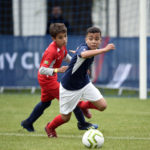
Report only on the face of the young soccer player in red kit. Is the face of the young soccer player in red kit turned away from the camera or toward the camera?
toward the camera

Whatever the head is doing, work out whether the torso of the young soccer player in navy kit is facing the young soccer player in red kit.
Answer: no

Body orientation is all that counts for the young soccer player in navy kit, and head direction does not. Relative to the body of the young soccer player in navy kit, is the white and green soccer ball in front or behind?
in front

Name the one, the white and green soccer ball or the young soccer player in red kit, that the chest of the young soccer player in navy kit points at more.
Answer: the white and green soccer ball
